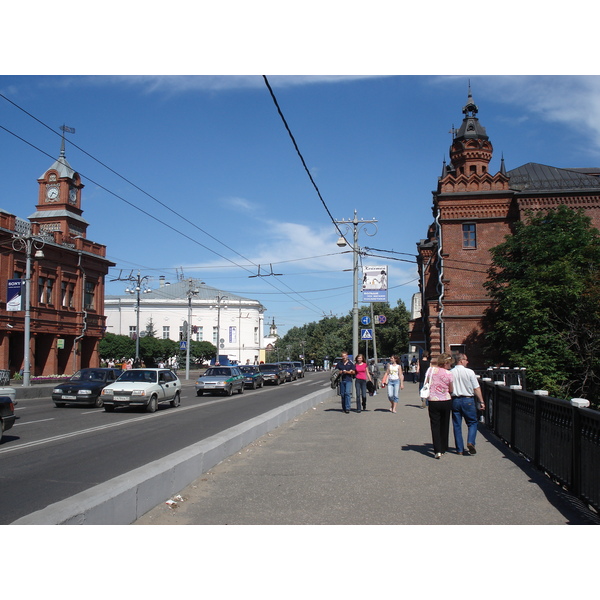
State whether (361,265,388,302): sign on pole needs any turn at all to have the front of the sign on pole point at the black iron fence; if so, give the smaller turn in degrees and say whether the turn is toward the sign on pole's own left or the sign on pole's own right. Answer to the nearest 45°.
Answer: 0° — it already faces it

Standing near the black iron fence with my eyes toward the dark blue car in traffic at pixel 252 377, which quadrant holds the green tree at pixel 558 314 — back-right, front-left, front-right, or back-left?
front-right

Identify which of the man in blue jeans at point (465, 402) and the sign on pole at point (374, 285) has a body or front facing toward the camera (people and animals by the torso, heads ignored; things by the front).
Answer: the sign on pole

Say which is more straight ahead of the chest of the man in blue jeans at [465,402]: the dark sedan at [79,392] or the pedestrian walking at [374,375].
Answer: the pedestrian walking

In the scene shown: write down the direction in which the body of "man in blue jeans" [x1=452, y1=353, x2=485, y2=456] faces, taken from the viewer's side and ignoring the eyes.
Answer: away from the camera

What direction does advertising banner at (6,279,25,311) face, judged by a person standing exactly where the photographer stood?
facing the viewer

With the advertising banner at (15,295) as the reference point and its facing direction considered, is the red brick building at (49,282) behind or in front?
behind

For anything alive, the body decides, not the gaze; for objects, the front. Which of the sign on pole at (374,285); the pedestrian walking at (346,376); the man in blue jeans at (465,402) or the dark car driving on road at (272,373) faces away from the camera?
the man in blue jeans

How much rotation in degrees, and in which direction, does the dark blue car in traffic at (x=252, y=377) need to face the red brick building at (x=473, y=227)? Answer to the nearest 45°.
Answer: approximately 135° to its left

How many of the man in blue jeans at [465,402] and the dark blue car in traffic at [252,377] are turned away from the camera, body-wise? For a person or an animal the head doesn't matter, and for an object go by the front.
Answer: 1

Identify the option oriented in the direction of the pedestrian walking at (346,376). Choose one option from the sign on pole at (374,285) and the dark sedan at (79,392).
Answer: the sign on pole

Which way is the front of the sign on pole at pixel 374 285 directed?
toward the camera

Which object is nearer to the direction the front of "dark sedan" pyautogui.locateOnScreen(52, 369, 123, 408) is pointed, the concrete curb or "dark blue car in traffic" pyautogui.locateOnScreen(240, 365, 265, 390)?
the concrete curb

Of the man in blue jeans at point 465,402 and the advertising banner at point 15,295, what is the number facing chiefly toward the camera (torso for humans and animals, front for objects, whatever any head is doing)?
1

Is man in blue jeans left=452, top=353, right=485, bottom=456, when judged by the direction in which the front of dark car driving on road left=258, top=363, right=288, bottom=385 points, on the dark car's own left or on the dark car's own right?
on the dark car's own left

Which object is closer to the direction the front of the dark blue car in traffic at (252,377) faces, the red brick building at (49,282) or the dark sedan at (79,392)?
the dark sedan

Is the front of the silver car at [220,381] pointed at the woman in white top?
no

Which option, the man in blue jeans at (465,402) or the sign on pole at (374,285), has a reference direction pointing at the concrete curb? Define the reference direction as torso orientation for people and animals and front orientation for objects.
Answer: the sign on pole

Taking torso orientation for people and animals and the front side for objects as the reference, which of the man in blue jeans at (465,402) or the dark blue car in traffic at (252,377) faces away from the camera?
the man in blue jeans

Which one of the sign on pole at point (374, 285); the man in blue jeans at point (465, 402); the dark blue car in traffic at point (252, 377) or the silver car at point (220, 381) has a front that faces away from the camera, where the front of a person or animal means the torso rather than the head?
the man in blue jeans

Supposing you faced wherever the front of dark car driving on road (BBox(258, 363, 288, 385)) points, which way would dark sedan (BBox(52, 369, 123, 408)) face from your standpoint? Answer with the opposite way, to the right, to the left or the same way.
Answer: the same way

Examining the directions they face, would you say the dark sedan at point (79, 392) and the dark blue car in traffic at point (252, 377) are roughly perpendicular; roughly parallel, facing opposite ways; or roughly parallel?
roughly parallel
